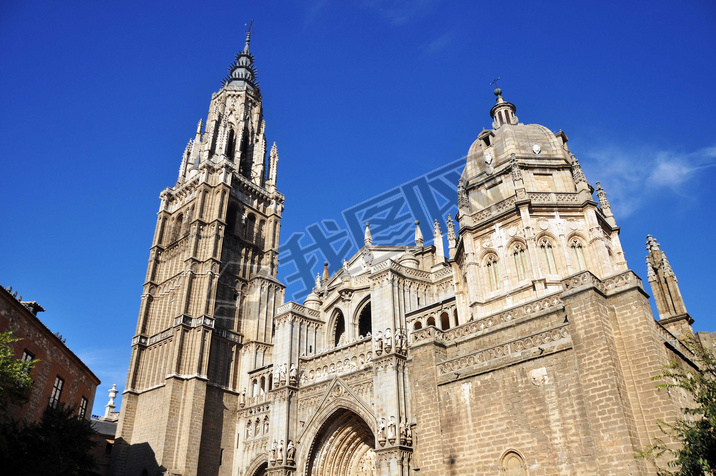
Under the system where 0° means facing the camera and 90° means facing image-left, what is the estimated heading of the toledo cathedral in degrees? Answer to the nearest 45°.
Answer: approximately 45°
